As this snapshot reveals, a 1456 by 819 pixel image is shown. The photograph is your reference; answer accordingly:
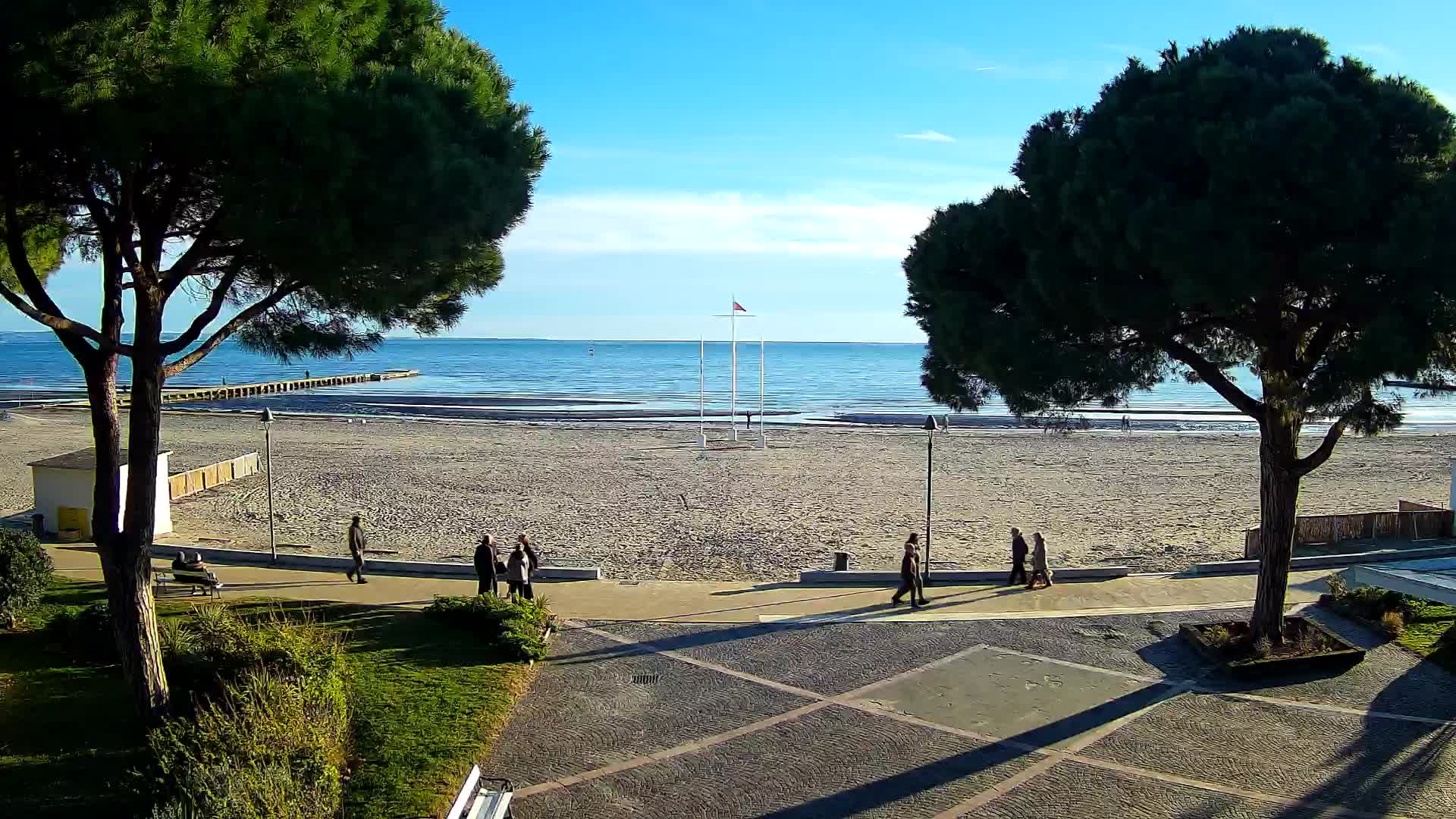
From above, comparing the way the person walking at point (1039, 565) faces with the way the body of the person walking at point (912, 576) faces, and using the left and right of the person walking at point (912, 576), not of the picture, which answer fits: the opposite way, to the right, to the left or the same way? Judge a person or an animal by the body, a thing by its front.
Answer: the opposite way

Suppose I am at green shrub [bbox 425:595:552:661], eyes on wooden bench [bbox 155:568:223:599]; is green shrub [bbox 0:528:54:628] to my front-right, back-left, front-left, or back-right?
front-left

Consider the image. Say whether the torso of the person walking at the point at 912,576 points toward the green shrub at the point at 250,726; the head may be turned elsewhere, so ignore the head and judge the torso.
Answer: no

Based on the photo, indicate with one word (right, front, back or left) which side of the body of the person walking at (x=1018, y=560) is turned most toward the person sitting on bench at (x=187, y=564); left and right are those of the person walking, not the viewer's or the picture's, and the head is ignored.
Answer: front
